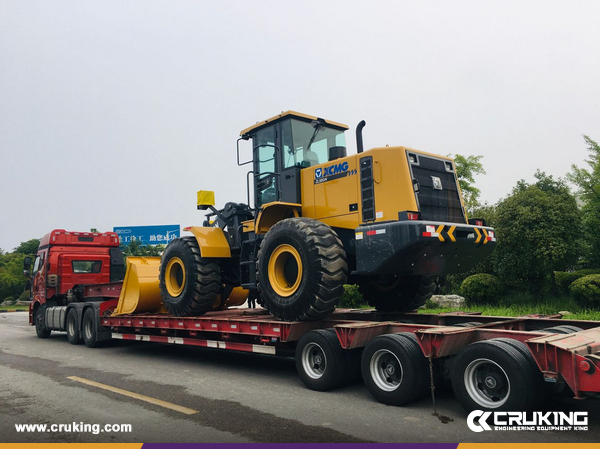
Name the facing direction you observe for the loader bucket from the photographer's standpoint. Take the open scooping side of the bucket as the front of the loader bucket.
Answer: facing away from the viewer and to the left of the viewer

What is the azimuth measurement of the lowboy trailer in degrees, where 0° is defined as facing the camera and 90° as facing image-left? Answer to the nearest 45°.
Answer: approximately 135°

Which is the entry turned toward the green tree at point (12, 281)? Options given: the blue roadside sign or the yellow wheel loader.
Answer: the yellow wheel loader

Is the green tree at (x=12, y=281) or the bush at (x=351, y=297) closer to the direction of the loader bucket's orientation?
the green tree

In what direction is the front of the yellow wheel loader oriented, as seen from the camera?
facing away from the viewer and to the left of the viewer

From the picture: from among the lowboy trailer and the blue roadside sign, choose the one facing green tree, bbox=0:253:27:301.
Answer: the lowboy trailer

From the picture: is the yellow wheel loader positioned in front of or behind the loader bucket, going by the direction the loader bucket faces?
behind

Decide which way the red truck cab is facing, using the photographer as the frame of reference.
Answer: facing away from the viewer and to the left of the viewer
